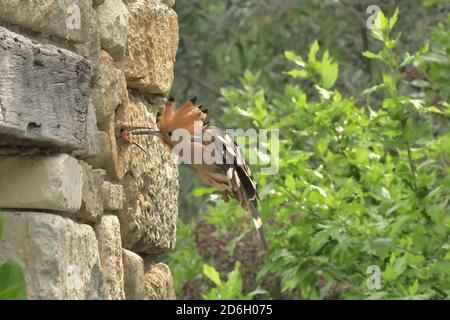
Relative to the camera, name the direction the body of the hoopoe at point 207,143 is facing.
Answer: to the viewer's left
